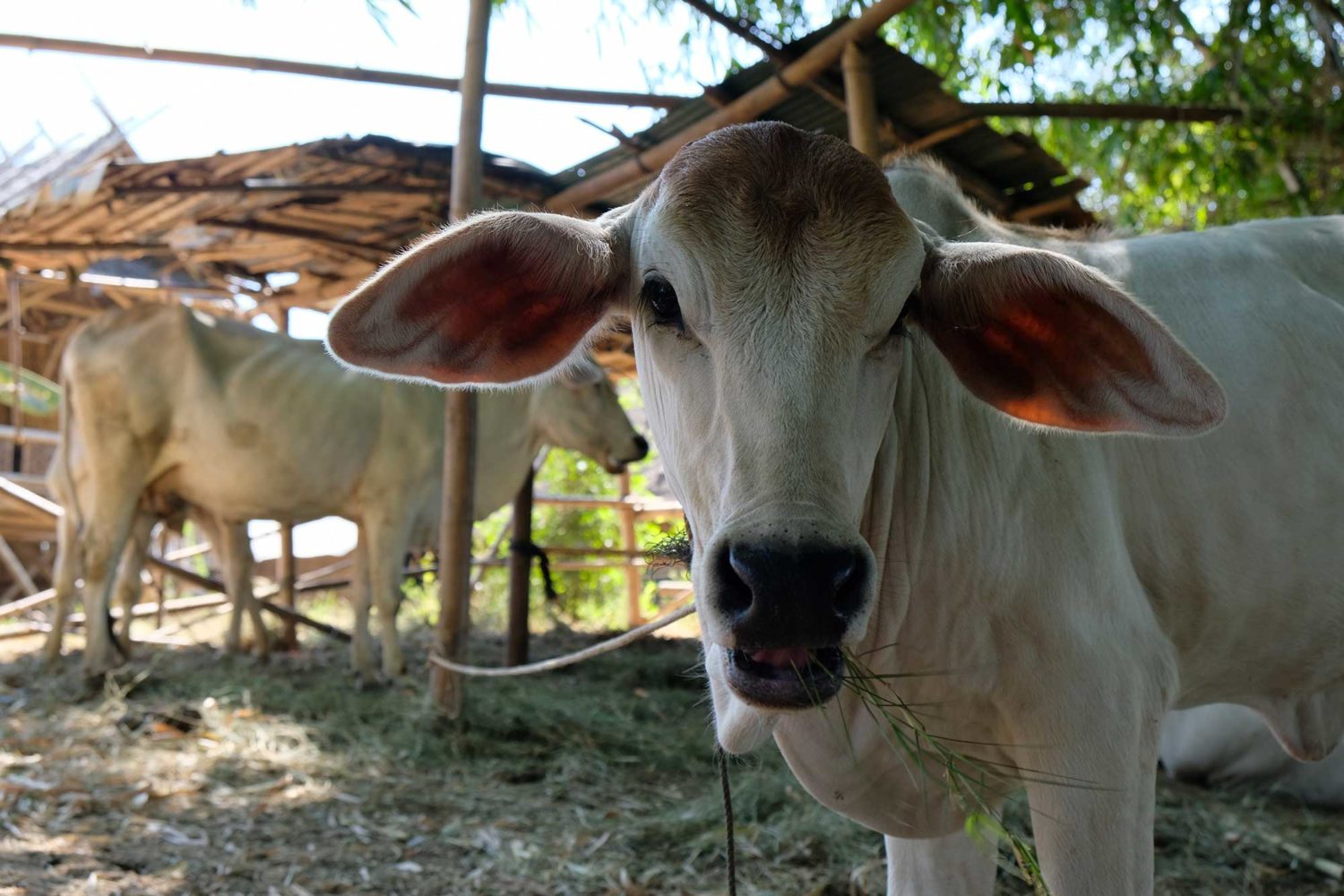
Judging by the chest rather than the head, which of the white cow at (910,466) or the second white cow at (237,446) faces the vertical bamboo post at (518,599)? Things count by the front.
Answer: the second white cow

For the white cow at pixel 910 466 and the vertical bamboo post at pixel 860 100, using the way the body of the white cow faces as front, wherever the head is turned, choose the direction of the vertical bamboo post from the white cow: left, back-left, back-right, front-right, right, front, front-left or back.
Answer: back-right

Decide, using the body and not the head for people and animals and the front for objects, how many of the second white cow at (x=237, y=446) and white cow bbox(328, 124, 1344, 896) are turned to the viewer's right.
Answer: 1

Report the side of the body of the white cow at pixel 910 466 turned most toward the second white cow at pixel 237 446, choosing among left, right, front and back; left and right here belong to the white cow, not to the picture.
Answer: right

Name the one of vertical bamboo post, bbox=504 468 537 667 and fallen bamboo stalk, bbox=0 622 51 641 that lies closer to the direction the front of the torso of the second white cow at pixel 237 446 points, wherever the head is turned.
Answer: the vertical bamboo post

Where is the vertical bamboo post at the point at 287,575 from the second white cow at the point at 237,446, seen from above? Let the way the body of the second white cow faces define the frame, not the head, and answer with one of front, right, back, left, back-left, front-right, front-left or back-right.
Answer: left

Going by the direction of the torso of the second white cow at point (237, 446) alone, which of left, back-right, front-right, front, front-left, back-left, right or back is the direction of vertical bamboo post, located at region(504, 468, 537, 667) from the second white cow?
front

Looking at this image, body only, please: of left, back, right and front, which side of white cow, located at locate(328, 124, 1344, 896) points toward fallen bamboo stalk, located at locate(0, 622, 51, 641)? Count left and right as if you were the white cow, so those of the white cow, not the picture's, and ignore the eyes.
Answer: right

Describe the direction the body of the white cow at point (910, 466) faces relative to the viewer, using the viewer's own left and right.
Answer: facing the viewer and to the left of the viewer

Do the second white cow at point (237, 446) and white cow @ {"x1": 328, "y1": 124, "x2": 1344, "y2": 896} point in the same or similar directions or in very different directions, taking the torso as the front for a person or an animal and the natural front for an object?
very different directions

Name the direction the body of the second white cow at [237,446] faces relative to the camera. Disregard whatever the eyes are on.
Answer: to the viewer's right

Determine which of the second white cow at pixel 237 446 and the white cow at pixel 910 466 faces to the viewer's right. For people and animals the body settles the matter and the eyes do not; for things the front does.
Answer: the second white cow

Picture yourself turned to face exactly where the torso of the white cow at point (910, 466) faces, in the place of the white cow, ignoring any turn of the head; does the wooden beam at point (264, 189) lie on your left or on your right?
on your right
